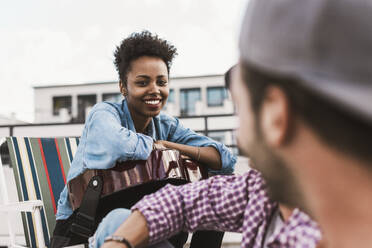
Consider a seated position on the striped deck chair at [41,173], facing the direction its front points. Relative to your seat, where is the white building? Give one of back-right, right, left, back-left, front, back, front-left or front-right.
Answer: back-left

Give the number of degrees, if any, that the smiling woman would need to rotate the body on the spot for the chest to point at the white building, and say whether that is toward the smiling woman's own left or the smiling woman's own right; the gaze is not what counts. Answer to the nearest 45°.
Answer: approximately 135° to the smiling woman's own left

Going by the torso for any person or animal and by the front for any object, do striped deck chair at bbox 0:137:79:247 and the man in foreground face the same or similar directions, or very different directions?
very different directions

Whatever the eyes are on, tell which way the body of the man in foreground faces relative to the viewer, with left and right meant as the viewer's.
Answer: facing away from the viewer and to the left of the viewer

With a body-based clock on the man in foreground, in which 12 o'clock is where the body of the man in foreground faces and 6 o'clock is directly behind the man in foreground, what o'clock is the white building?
The white building is roughly at 1 o'clock from the man in foreground.

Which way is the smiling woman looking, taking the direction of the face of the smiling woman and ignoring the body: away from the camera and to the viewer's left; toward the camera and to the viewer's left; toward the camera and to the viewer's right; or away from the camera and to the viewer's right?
toward the camera and to the viewer's right

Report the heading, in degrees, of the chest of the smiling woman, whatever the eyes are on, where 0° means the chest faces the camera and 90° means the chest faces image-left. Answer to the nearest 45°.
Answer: approximately 315°

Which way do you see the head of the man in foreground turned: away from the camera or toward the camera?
away from the camera

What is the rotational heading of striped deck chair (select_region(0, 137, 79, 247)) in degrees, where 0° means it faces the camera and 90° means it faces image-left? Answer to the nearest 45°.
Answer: approximately 315°
